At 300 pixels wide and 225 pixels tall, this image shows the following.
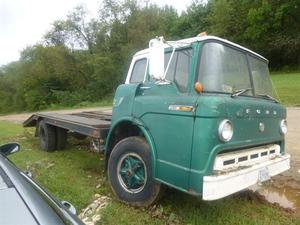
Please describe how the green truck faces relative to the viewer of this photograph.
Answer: facing the viewer and to the right of the viewer
